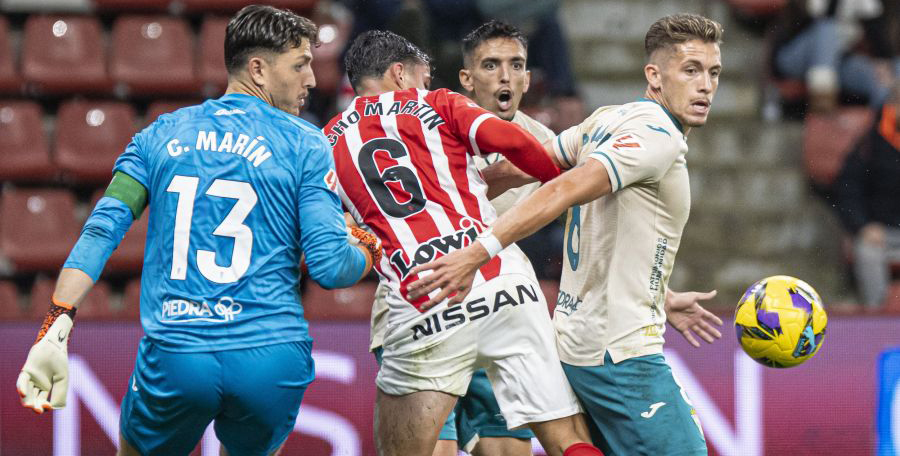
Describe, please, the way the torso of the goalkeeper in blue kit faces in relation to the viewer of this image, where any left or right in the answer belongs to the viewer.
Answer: facing away from the viewer

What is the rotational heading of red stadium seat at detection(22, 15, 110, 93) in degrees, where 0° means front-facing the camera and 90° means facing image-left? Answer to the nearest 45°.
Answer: approximately 0°

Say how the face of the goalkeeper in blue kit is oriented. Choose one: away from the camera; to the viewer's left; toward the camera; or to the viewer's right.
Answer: to the viewer's right

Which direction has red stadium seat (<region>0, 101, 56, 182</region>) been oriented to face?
toward the camera

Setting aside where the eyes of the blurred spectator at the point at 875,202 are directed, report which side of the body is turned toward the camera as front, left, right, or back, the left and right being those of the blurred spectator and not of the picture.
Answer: front

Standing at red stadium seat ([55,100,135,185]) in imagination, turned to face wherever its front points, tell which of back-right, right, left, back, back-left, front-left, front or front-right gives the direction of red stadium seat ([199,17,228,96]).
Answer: left

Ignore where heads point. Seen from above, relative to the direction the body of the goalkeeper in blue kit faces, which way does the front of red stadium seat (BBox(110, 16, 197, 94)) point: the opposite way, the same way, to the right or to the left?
the opposite way

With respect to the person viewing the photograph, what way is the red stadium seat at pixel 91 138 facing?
facing the viewer

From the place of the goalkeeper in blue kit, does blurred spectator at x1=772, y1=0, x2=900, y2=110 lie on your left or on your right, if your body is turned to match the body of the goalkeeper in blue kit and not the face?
on your right

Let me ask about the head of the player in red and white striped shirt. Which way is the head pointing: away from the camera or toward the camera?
away from the camera

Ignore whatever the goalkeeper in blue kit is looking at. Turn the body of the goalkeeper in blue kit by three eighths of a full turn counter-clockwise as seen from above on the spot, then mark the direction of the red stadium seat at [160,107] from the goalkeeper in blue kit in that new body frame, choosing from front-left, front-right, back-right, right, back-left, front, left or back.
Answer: back-right
